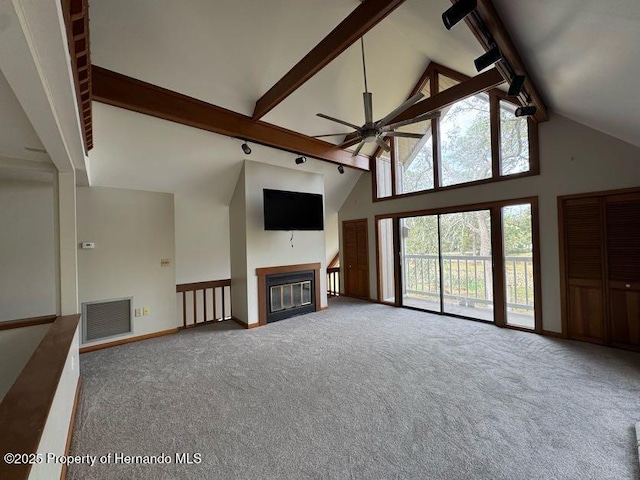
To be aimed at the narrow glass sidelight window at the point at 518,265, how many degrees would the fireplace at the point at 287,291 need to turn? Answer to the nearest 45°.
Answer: approximately 45° to its left

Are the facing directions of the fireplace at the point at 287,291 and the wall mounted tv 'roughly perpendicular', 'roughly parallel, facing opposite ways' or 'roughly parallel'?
roughly parallel

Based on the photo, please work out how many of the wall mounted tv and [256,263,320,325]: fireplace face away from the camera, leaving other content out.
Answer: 0

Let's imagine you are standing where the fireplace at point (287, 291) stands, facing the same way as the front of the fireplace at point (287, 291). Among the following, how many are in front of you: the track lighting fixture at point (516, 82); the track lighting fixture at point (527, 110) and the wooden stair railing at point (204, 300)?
2

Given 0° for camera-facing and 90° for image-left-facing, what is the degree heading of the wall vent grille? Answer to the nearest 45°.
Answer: approximately 315°

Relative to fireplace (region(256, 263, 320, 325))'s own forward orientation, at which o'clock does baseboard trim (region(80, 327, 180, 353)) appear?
The baseboard trim is roughly at 4 o'clock from the fireplace.

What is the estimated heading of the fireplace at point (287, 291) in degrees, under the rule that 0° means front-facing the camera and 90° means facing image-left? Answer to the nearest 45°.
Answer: approximately 315°

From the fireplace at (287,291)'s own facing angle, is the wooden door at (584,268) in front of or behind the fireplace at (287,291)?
in front

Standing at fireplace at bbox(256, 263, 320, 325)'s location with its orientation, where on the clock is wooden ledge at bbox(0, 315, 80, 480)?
The wooden ledge is roughly at 2 o'clock from the fireplace.

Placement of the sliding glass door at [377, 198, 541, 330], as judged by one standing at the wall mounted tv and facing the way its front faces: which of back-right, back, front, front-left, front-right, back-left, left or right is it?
front-left

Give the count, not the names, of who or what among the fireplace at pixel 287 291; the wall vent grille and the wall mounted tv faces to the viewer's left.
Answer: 0

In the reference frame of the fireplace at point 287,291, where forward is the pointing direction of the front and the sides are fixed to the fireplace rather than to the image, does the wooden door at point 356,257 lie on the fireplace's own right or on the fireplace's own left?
on the fireplace's own left

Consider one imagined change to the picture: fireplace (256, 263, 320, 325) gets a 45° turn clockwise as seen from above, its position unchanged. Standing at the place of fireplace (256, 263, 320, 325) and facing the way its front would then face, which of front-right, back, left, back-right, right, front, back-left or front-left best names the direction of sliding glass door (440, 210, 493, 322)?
left
